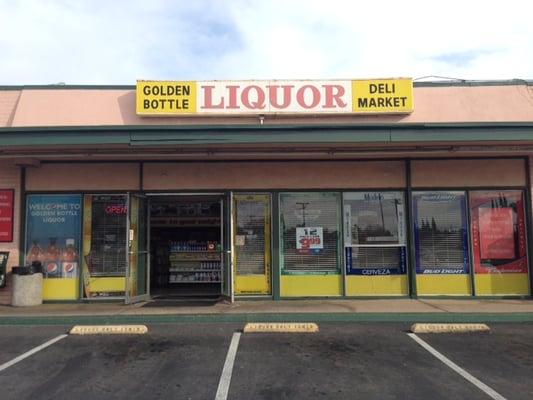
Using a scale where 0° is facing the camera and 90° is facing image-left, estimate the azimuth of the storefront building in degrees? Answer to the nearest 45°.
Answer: approximately 0°

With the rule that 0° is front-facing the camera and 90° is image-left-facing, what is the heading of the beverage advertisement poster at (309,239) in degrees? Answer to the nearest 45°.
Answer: approximately 0°
